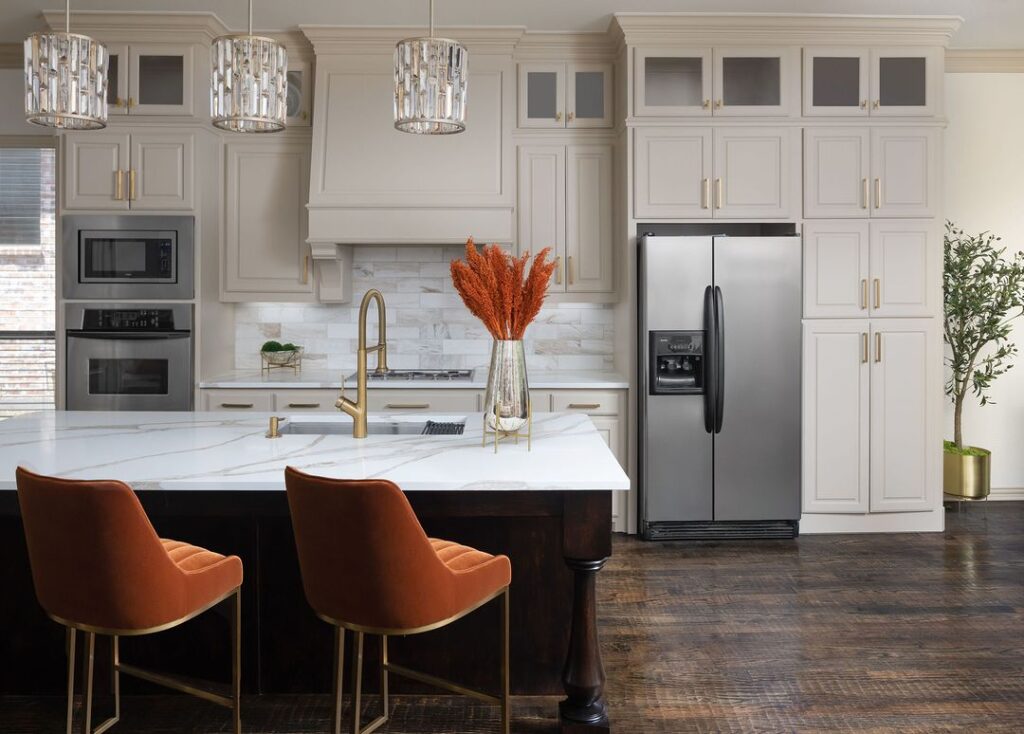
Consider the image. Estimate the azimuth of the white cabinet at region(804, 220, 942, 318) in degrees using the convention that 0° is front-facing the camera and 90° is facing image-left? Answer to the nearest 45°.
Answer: approximately 0°

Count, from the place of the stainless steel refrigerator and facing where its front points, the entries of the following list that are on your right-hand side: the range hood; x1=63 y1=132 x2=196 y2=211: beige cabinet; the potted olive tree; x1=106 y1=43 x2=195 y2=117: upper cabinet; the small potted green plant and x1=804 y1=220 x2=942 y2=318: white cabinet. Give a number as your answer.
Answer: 4

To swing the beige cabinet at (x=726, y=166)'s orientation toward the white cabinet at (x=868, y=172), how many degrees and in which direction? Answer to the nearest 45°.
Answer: approximately 90° to its left

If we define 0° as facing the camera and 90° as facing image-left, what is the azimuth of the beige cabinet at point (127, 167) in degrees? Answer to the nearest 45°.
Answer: approximately 0°

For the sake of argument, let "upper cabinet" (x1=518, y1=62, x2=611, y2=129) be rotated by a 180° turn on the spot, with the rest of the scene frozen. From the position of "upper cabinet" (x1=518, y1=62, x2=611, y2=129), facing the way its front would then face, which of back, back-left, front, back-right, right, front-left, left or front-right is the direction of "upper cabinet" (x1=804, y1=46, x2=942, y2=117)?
right

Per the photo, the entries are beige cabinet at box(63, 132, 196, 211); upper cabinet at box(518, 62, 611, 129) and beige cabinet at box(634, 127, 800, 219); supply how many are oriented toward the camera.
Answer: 3

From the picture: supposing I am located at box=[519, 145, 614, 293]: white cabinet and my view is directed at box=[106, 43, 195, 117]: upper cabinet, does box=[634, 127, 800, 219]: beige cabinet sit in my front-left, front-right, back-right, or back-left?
back-left

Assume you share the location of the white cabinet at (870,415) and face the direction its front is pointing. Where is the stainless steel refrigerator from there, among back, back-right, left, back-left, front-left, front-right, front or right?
front-right

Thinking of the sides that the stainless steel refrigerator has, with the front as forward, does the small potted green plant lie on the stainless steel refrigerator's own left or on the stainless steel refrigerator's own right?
on the stainless steel refrigerator's own right
